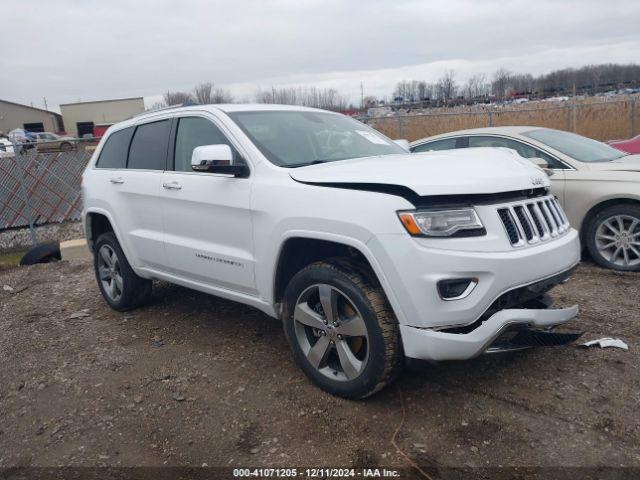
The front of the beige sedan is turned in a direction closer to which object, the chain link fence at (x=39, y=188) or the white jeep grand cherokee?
the white jeep grand cherokee

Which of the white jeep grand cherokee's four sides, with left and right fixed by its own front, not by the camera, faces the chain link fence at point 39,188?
back

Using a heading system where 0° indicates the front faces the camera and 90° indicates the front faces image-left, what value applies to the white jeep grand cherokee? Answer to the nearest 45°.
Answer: approximately 315°

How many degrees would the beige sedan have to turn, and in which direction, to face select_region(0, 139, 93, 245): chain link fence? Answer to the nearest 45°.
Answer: approximately 135° to its right

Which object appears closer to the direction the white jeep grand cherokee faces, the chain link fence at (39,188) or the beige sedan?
the beige sedan

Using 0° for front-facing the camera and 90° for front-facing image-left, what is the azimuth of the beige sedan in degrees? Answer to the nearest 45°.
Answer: approximately 315°

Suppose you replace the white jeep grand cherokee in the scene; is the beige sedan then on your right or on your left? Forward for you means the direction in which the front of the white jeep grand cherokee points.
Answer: on your left

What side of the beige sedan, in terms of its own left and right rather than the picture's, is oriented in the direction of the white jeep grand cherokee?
right
